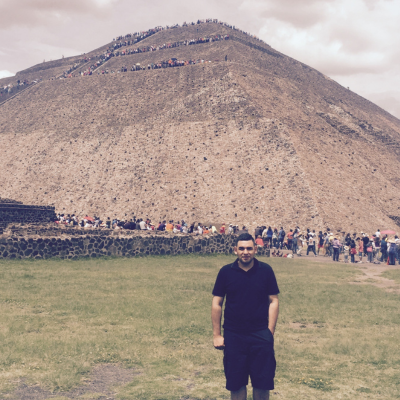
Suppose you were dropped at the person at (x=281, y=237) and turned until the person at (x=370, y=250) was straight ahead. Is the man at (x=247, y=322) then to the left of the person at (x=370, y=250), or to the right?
right

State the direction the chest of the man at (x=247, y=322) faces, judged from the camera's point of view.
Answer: toward the camera

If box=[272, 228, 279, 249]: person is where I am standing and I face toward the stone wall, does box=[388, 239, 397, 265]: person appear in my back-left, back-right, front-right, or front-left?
back-left

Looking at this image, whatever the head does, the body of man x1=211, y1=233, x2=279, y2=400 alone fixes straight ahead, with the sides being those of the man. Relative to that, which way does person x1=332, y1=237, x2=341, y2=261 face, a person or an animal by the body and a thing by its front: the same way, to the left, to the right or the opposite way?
the opposite way

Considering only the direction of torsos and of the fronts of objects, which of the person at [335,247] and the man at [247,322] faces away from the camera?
the person

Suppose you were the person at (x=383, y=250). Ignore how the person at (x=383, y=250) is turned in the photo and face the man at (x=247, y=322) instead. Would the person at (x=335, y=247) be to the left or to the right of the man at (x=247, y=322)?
right

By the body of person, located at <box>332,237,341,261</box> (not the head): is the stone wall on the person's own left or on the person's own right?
on the person's own left

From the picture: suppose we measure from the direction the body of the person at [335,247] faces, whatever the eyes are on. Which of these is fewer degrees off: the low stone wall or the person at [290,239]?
the person

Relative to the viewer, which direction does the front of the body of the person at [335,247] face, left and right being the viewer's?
facing away from the viewer
